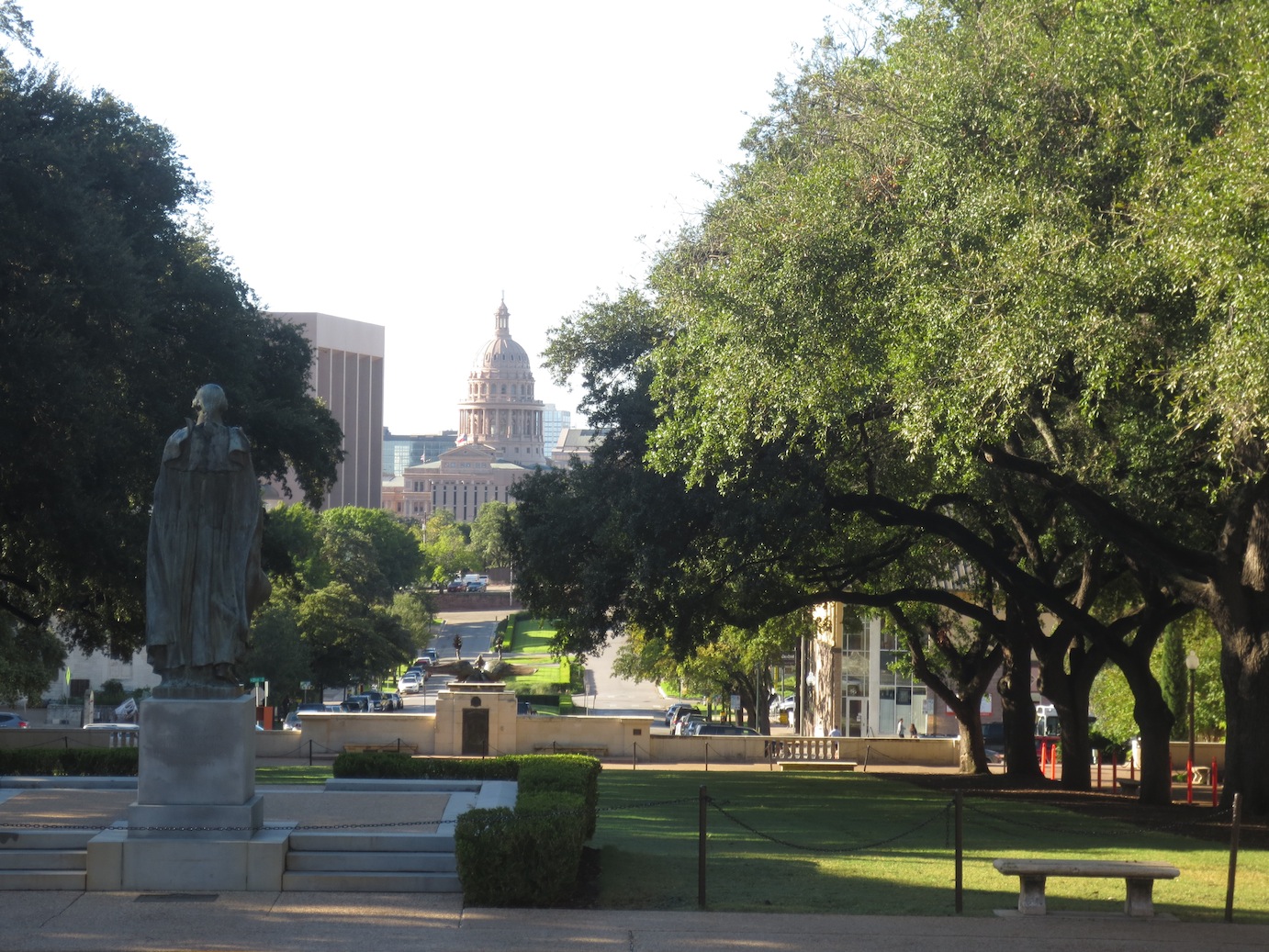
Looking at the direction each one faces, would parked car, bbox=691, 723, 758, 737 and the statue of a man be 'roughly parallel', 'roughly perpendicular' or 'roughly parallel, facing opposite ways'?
roughly perpendicular

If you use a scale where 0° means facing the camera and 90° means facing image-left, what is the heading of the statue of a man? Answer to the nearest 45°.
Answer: approximately 180°

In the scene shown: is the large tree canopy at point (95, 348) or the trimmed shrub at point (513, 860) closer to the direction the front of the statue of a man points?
the large tree canopy

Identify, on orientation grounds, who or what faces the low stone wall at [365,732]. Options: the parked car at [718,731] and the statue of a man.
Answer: the statue of a man

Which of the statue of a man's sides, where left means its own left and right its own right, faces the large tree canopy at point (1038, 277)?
right

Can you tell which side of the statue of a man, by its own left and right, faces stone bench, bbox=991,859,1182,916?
right

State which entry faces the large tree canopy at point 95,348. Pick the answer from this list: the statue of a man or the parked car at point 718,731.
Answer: the statue of a man
